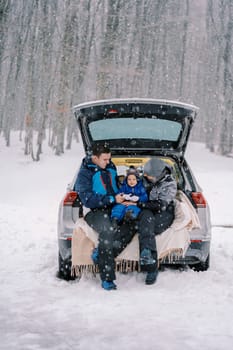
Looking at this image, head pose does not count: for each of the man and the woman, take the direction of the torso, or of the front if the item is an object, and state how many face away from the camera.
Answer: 0

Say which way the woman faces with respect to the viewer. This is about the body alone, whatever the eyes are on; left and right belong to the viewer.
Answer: facing the viewer and to the left of the viewer

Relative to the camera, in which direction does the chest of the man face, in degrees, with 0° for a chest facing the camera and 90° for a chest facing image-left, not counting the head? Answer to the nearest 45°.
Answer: approximately 315°

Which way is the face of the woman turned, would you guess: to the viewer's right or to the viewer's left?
to the viewer's left

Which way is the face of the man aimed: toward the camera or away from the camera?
toward the camera

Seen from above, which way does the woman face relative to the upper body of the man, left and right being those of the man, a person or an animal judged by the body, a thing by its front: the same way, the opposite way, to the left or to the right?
to the right
